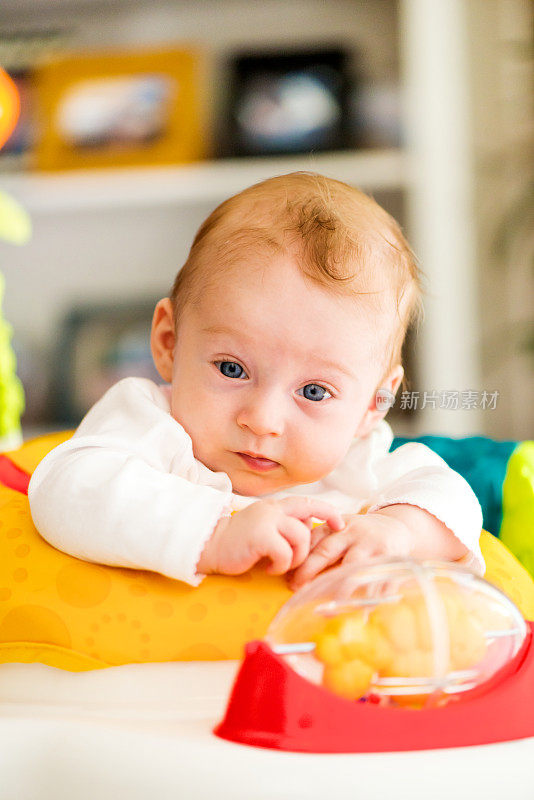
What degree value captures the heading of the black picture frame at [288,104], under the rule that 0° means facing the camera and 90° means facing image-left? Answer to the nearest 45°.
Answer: approximately 0°

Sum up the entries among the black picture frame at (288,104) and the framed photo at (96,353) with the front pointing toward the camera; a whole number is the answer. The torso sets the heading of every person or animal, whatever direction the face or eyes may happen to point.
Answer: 2

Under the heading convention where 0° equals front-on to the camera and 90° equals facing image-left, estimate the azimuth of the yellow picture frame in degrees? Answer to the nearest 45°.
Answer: approximately 0°

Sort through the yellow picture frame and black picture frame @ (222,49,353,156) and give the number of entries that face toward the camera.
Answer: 2
